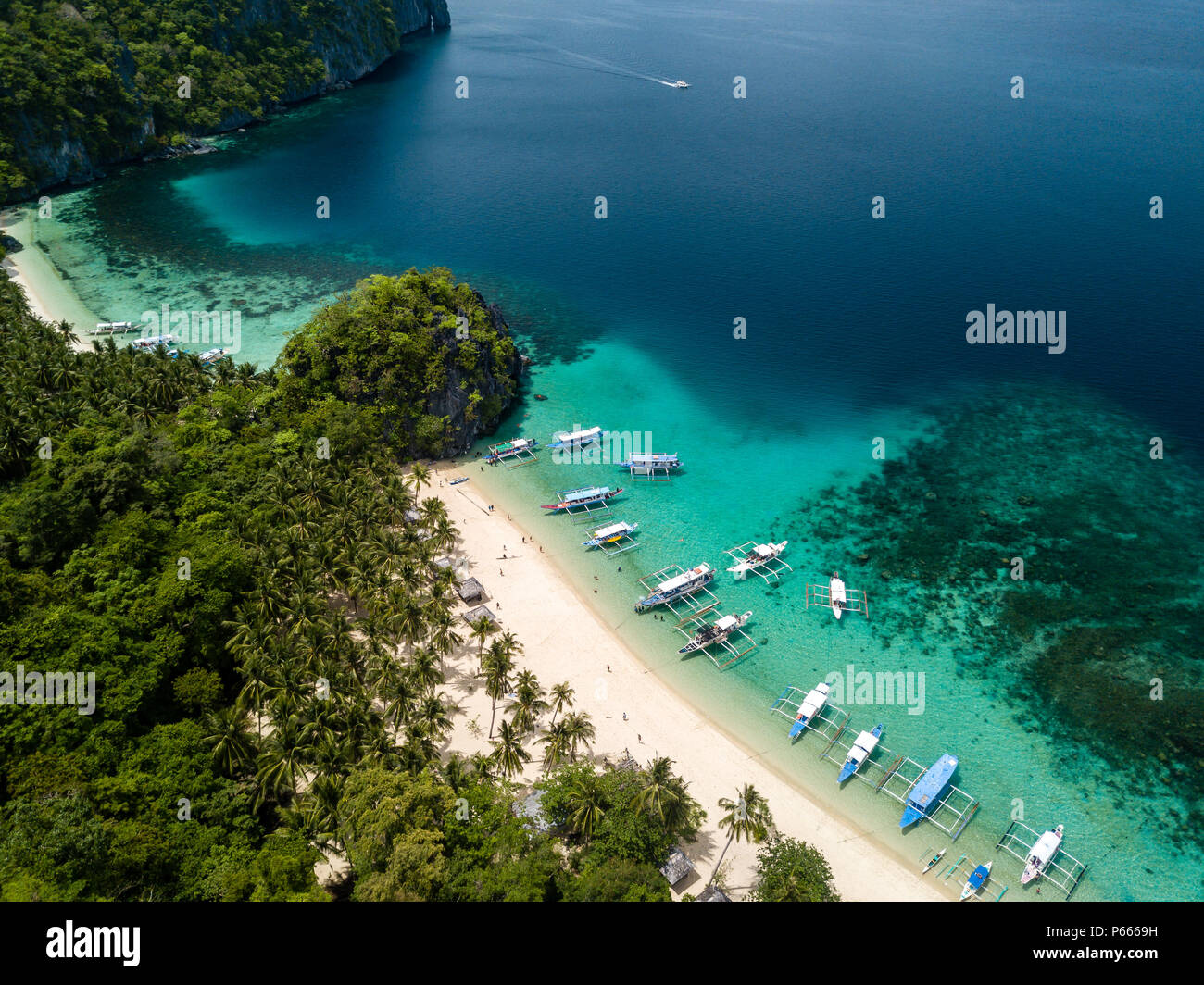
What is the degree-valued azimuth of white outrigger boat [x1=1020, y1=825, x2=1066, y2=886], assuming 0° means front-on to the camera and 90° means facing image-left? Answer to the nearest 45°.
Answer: approximately 45°

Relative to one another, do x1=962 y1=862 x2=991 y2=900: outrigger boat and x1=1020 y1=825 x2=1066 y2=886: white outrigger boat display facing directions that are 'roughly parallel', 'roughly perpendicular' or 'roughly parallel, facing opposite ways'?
roughly parallel

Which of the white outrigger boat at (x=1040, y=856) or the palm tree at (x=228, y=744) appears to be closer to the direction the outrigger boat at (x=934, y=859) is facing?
the palm tree

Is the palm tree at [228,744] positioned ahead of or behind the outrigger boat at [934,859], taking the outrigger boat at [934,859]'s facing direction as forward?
ahead

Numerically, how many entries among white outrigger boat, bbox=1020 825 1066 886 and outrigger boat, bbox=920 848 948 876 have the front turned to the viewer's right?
0

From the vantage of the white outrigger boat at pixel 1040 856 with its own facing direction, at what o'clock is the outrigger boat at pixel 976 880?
The outrigger boat is roughly at 12 o'clock from the white outrigger boat.

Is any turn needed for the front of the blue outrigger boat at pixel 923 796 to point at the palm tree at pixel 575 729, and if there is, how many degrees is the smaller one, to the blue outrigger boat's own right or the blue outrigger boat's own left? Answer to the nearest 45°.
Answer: approximately 45° to the blue outrigger boat's own right

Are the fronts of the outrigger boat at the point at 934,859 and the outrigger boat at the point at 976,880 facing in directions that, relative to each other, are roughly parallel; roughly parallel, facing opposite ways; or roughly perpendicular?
roughly parallel

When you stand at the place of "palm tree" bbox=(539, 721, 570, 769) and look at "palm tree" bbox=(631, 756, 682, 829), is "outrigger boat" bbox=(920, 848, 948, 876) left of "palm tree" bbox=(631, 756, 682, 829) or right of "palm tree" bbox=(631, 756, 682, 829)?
left

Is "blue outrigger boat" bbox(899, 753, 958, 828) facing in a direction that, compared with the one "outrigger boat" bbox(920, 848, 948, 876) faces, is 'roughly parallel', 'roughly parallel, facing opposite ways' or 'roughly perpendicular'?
roughly parallel

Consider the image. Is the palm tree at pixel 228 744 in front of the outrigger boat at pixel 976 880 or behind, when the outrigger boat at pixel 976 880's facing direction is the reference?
in front

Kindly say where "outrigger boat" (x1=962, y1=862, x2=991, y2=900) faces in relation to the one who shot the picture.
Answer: facing the viewer and to the left of the viewer

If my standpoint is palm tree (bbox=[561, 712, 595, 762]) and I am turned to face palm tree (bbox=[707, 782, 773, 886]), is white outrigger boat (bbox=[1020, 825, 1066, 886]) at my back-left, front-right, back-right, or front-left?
front-left

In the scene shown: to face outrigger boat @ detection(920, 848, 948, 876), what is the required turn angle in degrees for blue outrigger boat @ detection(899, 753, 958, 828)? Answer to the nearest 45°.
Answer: approximately 45° to its left
